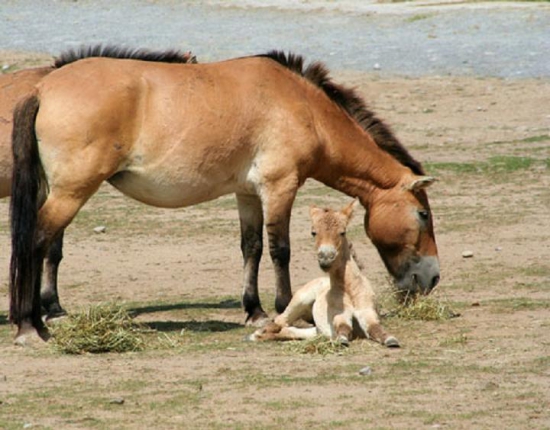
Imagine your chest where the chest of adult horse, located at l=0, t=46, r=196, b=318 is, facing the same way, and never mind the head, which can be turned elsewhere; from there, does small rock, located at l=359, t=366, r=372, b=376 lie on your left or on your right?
on your right

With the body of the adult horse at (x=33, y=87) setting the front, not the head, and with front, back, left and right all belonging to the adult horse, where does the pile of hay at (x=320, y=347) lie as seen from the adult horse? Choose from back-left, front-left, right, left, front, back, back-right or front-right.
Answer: front-right

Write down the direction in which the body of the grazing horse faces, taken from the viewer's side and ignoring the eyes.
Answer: to the viewer's right

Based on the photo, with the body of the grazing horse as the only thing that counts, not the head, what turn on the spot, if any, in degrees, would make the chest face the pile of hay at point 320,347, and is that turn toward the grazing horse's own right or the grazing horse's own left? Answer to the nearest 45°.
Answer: approximately 45° to the grazing horse's own right

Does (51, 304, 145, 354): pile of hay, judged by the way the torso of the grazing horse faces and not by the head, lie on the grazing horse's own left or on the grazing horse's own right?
on the grazing horse's own right

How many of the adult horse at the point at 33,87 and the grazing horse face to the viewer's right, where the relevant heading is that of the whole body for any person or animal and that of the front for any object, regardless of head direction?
2

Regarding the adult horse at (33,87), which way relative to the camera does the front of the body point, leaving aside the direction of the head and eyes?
to the viewer's right
